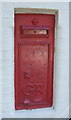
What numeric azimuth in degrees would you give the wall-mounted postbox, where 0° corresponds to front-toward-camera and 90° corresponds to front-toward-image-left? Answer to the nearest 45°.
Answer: approximately 0°
